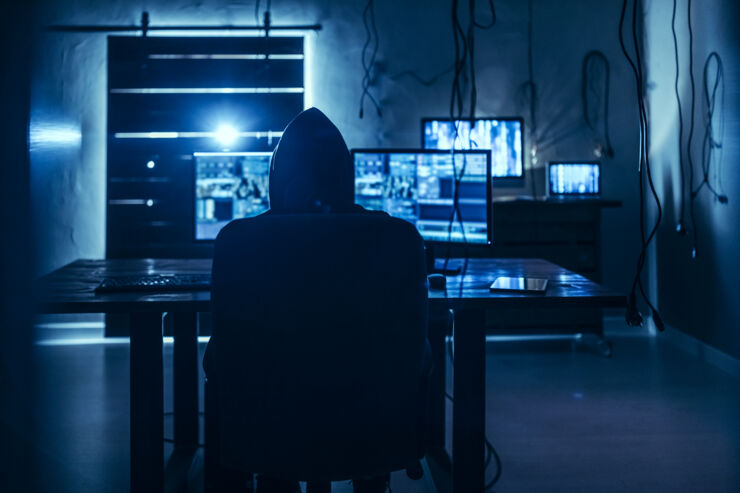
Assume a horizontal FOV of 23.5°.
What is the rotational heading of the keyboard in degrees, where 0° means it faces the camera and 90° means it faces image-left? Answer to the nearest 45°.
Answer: approximately 0°

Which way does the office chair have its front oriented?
away from the camera

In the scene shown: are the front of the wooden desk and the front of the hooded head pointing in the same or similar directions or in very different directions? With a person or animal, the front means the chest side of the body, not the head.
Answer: very different directions

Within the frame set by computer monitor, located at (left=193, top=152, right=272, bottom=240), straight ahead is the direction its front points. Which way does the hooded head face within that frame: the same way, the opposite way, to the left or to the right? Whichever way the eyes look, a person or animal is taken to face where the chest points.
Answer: the opposite way

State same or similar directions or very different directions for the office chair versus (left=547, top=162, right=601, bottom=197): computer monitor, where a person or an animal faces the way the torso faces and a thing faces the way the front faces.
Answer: very different directions

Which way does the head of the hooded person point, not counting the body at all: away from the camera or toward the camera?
away from the camera

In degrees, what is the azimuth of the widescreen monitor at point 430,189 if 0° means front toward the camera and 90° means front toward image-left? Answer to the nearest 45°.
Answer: approximately 0°
